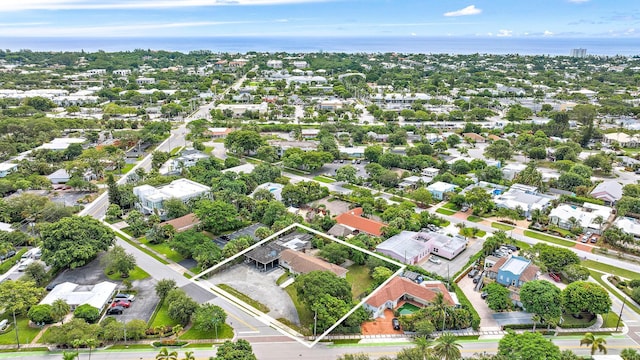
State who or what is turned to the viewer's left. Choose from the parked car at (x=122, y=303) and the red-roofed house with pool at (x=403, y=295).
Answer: the parked car

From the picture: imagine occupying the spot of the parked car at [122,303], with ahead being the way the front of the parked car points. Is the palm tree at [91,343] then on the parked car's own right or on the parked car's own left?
on the parked car's own left

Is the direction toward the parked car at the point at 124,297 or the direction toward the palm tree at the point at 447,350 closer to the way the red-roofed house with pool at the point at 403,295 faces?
the palm tree

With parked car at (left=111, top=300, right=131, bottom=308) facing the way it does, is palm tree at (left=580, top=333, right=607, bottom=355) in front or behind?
behind

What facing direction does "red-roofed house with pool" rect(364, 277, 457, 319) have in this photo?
toward the camera

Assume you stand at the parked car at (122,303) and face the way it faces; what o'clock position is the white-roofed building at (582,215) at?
The white-roofed building is roughly at 6 o'clock from the parked car.

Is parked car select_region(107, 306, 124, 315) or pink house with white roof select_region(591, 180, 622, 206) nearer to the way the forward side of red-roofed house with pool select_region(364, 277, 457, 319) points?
the parked car

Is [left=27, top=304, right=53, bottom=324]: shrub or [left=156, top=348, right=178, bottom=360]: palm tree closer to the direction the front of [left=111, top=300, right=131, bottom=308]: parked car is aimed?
the shrub

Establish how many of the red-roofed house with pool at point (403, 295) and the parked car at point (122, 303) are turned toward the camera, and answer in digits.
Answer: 1

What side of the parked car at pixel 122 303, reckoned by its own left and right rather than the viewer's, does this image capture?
left

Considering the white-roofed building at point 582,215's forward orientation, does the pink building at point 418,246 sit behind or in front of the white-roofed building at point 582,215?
in front

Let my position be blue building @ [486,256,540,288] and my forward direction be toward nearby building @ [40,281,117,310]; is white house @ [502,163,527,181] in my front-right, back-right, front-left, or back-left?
back-right
